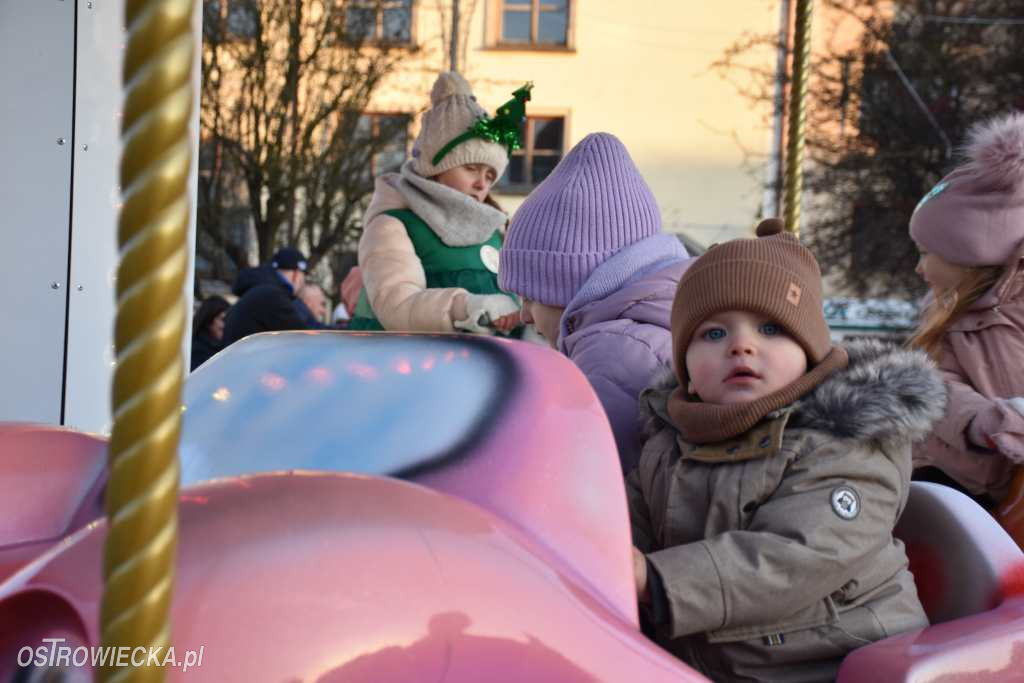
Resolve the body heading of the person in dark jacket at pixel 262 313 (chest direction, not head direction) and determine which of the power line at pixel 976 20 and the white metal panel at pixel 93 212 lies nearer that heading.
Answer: the power line

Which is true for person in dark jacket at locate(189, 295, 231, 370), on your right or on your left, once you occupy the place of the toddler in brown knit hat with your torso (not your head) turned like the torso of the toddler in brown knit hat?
on your right

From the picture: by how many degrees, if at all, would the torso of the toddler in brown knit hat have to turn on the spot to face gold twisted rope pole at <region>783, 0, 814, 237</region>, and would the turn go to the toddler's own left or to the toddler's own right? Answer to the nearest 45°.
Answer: approximately 135° to the toddler's own right

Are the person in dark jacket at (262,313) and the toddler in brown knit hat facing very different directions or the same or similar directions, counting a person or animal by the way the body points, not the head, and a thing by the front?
very different directions

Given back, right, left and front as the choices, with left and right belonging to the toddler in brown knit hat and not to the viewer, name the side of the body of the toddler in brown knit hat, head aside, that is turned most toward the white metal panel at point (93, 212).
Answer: right

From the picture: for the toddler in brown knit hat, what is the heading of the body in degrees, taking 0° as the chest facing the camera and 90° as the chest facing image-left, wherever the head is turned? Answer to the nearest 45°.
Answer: approximately 45°
